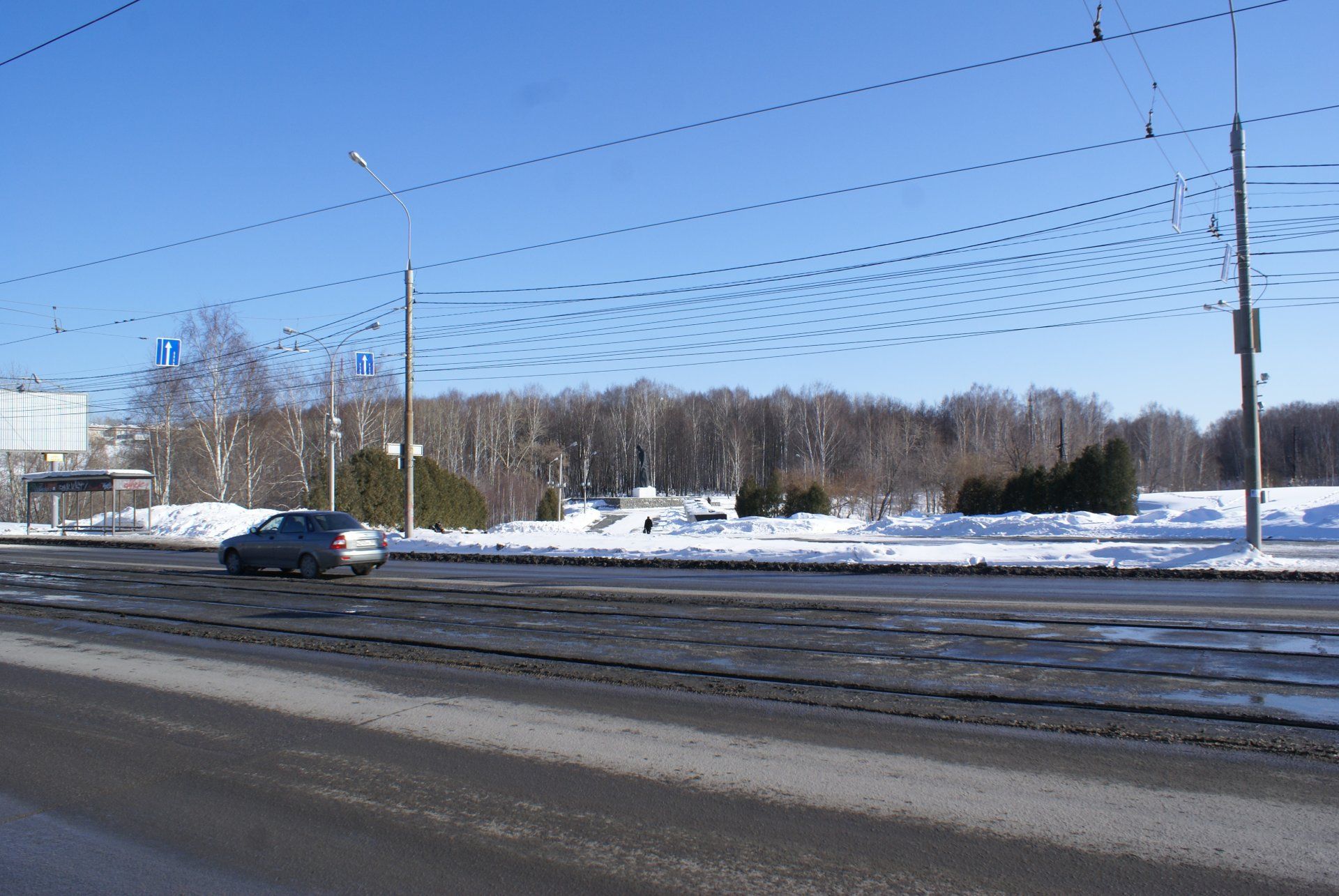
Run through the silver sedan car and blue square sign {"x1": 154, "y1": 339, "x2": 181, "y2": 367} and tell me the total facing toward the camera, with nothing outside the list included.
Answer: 1

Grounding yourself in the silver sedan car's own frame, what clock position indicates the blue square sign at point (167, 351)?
The blue square sign is roughly at 1 o'clock from the silver sedan car.

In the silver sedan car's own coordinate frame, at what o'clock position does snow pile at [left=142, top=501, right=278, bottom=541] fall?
The snow pile is roughly at 1 o'clock from the silver sedan car.

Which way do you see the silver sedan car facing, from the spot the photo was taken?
facing away from the viewer and to the left of the viewer

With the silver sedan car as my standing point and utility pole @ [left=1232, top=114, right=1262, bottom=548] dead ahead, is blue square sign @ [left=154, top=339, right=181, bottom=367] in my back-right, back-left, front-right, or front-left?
back-left

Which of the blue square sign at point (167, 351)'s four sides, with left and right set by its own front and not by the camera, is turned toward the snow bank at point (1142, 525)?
left

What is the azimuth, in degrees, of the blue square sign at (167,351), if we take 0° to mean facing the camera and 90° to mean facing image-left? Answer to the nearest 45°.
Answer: approximately 0°

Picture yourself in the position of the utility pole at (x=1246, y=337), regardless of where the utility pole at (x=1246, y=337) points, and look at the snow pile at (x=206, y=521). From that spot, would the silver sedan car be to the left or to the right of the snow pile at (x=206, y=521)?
left
